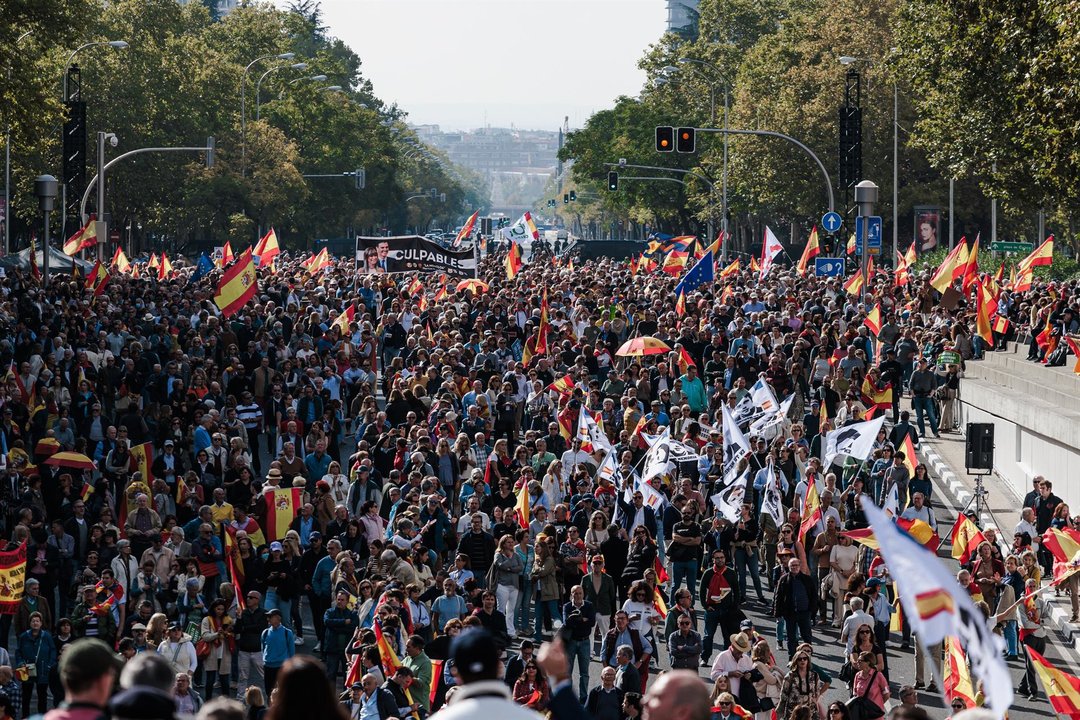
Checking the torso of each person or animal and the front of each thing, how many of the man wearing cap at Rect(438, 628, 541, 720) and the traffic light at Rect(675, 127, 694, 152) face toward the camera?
1

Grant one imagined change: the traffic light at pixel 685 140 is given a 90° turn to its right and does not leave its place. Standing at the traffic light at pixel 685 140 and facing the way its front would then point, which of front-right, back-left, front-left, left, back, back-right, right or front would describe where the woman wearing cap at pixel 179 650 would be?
left

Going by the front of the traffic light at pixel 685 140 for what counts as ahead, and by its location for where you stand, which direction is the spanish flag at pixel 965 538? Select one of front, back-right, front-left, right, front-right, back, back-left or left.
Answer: front

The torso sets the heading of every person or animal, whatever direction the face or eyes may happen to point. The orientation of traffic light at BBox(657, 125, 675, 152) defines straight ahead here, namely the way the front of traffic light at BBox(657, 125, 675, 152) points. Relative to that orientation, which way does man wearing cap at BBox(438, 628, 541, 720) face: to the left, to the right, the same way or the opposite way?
the opposite way

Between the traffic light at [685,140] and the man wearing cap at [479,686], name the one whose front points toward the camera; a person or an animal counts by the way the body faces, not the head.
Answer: the traffic light

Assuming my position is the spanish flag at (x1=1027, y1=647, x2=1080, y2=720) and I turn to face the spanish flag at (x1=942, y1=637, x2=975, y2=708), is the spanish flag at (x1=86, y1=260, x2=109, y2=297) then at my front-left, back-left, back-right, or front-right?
front-right

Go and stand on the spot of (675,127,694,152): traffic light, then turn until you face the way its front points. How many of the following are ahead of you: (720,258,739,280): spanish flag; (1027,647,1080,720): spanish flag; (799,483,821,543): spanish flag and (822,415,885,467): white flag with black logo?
3

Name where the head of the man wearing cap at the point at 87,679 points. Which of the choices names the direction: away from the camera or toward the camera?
away from the camera

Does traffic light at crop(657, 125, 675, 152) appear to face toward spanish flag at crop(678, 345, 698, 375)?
yes

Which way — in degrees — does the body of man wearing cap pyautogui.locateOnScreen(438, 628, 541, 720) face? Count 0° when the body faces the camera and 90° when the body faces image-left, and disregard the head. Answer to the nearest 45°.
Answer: approximately 180°

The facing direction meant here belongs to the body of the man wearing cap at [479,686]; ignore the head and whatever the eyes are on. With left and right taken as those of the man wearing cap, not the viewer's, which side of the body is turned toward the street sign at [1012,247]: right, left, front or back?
front

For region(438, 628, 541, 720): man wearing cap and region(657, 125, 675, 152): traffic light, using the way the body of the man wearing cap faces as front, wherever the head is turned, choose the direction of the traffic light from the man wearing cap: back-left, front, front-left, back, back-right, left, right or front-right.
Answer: front

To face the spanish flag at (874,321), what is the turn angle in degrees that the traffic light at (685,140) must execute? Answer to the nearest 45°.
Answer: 0° — it already faces it

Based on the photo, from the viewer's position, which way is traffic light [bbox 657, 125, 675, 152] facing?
facing the viewer

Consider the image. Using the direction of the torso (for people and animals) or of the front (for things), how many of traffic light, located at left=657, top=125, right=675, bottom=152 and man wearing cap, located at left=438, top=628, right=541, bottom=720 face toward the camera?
1

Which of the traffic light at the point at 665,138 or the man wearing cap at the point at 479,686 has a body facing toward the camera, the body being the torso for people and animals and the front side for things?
the traffic light

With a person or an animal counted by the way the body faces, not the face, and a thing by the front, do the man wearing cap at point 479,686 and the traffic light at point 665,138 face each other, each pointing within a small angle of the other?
yes

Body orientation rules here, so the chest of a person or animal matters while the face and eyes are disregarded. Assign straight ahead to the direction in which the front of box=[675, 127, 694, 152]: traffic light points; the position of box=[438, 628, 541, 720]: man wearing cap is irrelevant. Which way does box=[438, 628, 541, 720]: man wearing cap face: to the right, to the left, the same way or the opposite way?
the opposite way

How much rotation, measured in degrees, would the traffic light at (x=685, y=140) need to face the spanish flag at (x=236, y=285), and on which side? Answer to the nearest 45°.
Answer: approximately 45° to its right
